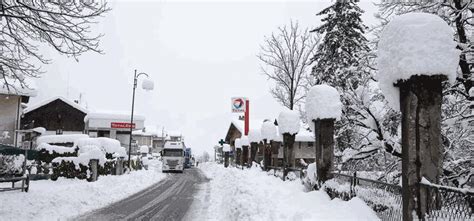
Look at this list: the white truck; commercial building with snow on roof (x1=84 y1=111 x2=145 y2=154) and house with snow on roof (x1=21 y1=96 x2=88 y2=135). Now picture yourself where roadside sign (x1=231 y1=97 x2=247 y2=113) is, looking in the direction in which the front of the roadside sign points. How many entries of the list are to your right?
3

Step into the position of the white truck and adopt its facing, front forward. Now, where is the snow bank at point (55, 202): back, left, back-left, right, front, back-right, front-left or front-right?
front

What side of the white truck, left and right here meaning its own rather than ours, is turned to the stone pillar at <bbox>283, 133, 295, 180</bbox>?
front

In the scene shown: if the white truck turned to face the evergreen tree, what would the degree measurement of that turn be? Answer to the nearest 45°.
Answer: approximately 45° to its left

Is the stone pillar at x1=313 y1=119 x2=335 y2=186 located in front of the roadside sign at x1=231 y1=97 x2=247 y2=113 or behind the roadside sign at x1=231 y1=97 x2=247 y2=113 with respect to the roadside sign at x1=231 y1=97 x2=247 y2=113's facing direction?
in front

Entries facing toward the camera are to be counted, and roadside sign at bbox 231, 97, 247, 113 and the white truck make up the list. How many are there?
2

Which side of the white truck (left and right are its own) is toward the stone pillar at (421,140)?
front

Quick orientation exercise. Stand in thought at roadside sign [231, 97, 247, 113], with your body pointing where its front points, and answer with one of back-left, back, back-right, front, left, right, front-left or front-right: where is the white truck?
right

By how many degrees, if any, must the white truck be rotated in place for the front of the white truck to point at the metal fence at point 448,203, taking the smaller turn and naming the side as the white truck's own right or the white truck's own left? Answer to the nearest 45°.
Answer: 0° — it already faces it

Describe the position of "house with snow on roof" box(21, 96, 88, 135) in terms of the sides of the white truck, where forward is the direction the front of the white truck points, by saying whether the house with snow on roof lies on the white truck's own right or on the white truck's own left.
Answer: on the white truck's own right

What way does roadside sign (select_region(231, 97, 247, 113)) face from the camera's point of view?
toward the camera
